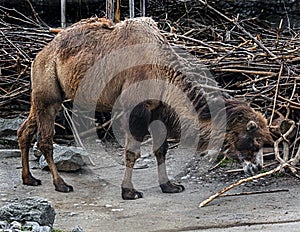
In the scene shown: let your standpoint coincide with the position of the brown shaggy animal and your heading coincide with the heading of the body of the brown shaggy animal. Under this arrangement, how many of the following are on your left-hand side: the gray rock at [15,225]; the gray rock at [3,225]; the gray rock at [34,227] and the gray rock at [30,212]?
0

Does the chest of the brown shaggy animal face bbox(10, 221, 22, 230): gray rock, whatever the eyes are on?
no

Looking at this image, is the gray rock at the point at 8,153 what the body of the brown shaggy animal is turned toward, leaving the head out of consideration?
no

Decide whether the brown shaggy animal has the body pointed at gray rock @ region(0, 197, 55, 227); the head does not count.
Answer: no

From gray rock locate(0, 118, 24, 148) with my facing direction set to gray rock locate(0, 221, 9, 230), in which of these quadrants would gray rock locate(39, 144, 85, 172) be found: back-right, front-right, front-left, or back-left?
front-left

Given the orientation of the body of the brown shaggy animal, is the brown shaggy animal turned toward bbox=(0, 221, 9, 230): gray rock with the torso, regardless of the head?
no

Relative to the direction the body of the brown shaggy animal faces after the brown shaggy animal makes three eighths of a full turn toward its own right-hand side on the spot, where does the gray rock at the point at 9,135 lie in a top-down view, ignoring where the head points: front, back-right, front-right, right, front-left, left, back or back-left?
right

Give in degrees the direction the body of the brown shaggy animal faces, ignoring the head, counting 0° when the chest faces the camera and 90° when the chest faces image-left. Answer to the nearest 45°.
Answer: approximately 270°

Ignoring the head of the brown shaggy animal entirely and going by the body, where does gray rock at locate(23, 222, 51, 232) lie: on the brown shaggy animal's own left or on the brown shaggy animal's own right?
on the brown shaggy animal's own right

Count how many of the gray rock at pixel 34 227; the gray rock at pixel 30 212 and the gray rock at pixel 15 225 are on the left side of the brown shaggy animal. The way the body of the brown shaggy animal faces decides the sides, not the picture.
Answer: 0
